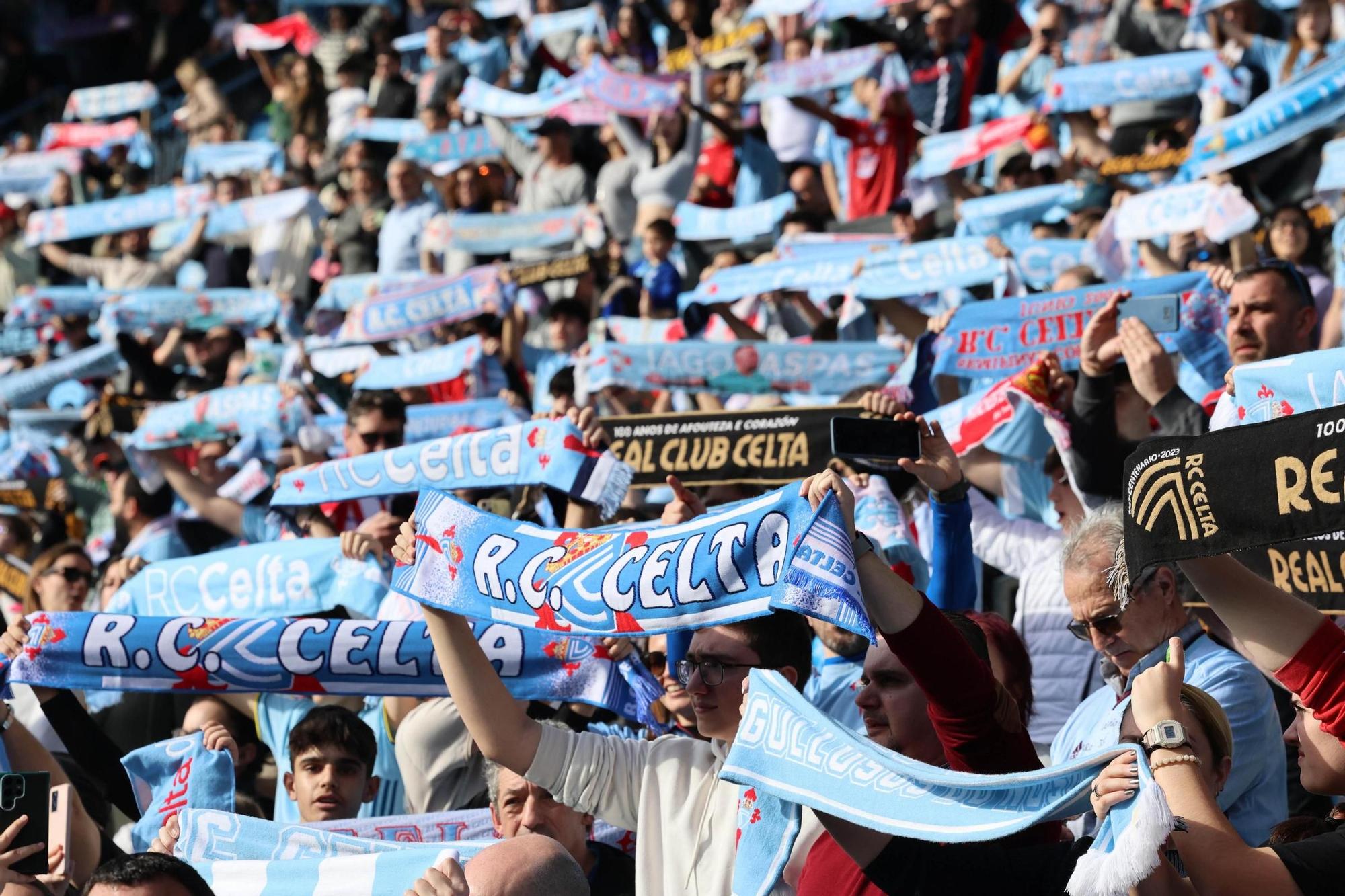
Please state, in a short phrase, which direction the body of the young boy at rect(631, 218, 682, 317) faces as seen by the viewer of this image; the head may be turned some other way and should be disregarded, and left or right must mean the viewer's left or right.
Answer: facing the viewer and to the left of the viewer

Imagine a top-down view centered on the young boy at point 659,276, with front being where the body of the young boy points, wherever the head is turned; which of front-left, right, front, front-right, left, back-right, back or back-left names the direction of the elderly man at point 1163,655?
front-left

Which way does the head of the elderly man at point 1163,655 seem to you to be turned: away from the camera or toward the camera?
toward the camera

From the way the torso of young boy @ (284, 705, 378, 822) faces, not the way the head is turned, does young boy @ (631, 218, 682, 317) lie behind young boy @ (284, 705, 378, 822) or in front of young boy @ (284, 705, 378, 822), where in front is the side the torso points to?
behind

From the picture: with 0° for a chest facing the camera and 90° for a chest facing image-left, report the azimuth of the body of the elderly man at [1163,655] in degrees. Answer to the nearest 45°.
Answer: approximately 45°

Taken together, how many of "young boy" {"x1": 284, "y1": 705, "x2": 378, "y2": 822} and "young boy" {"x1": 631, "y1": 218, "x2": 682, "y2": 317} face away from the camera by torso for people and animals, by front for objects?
0

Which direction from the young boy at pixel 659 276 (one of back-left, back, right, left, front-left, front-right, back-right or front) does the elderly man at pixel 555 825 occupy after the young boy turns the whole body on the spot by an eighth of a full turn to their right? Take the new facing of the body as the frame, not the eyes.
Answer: left

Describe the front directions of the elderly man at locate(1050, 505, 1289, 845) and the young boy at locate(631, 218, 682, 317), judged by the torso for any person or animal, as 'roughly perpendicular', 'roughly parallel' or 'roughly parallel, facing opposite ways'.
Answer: roughly parallel

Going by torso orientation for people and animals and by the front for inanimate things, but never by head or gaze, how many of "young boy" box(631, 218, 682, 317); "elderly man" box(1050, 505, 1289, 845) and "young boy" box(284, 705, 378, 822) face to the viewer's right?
0

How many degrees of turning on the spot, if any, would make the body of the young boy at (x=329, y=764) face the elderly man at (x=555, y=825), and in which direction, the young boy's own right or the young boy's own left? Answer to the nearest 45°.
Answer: approximately 45° to the young boy's own left

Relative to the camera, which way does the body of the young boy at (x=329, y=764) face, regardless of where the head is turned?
toward the camera

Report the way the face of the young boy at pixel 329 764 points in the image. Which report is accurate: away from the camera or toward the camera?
toward the camera
